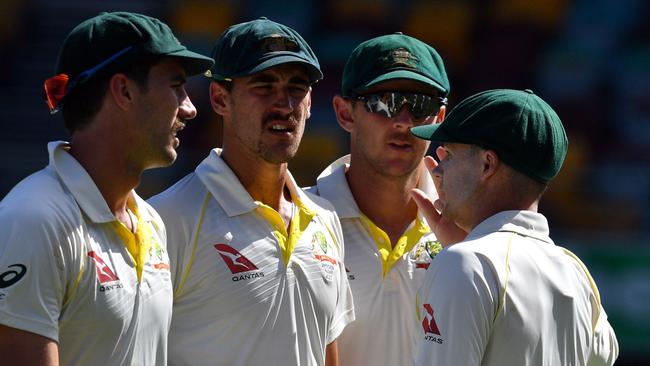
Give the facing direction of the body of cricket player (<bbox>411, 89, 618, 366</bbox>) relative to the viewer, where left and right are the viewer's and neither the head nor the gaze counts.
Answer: facing away from the viewer and to the left of the viewer

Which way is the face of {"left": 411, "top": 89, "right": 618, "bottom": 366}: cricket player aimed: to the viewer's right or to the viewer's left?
to the viewer's left

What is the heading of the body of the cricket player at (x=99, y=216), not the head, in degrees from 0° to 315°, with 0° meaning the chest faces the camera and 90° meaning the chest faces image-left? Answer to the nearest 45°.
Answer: approximately 315°

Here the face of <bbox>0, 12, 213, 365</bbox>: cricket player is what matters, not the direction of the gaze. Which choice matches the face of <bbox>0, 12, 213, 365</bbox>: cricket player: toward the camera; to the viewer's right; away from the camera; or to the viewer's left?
to the viewer's right

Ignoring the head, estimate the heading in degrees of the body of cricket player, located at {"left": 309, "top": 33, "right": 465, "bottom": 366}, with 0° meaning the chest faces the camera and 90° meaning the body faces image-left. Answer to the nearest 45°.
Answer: approximately 0°

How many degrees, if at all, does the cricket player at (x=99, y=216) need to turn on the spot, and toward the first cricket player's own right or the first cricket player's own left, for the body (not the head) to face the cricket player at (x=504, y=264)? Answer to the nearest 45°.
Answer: approximately 45° to the first cricket player's own left

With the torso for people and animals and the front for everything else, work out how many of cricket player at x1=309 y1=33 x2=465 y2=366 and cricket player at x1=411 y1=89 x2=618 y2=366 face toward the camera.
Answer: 1

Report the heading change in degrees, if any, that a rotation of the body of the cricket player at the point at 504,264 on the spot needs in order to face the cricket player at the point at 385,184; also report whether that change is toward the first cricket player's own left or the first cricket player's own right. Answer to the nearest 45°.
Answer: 0° — they already face them

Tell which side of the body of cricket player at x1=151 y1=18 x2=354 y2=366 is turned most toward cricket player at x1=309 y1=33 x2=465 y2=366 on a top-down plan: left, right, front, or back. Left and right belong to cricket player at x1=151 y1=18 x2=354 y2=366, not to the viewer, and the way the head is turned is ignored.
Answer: left
